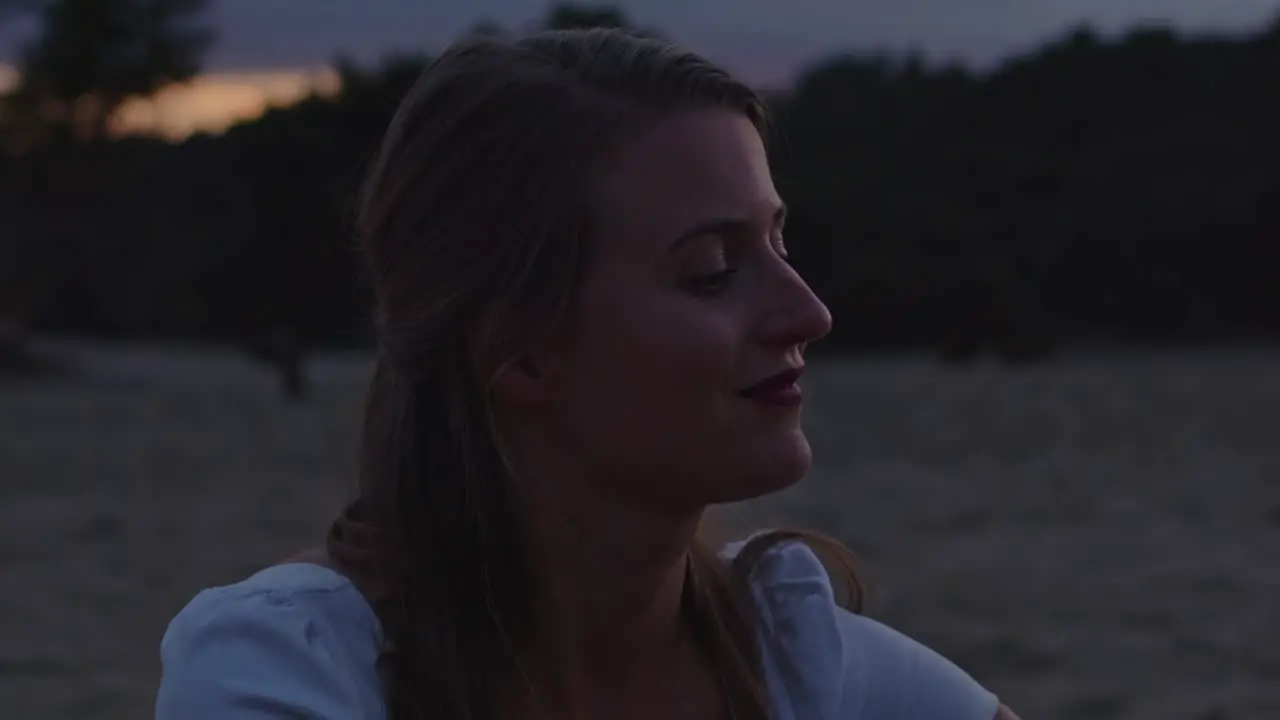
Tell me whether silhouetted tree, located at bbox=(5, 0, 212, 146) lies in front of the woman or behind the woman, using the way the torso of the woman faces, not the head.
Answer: behind

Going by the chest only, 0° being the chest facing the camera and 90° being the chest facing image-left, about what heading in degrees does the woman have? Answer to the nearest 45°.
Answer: approximately 315°
